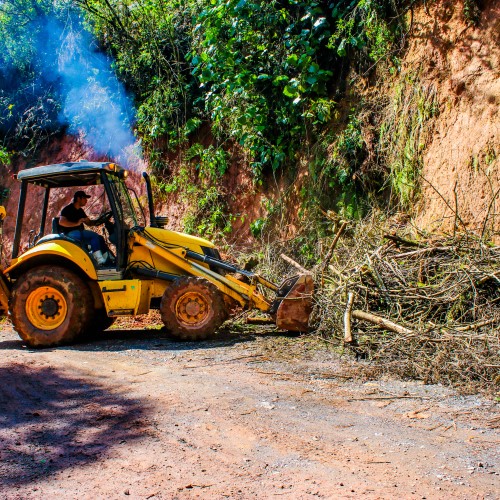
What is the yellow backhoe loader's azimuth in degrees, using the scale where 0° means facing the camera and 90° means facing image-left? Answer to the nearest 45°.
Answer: approximately 270°

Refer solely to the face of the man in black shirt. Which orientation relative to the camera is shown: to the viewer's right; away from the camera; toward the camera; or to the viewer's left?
to the viewer's right
